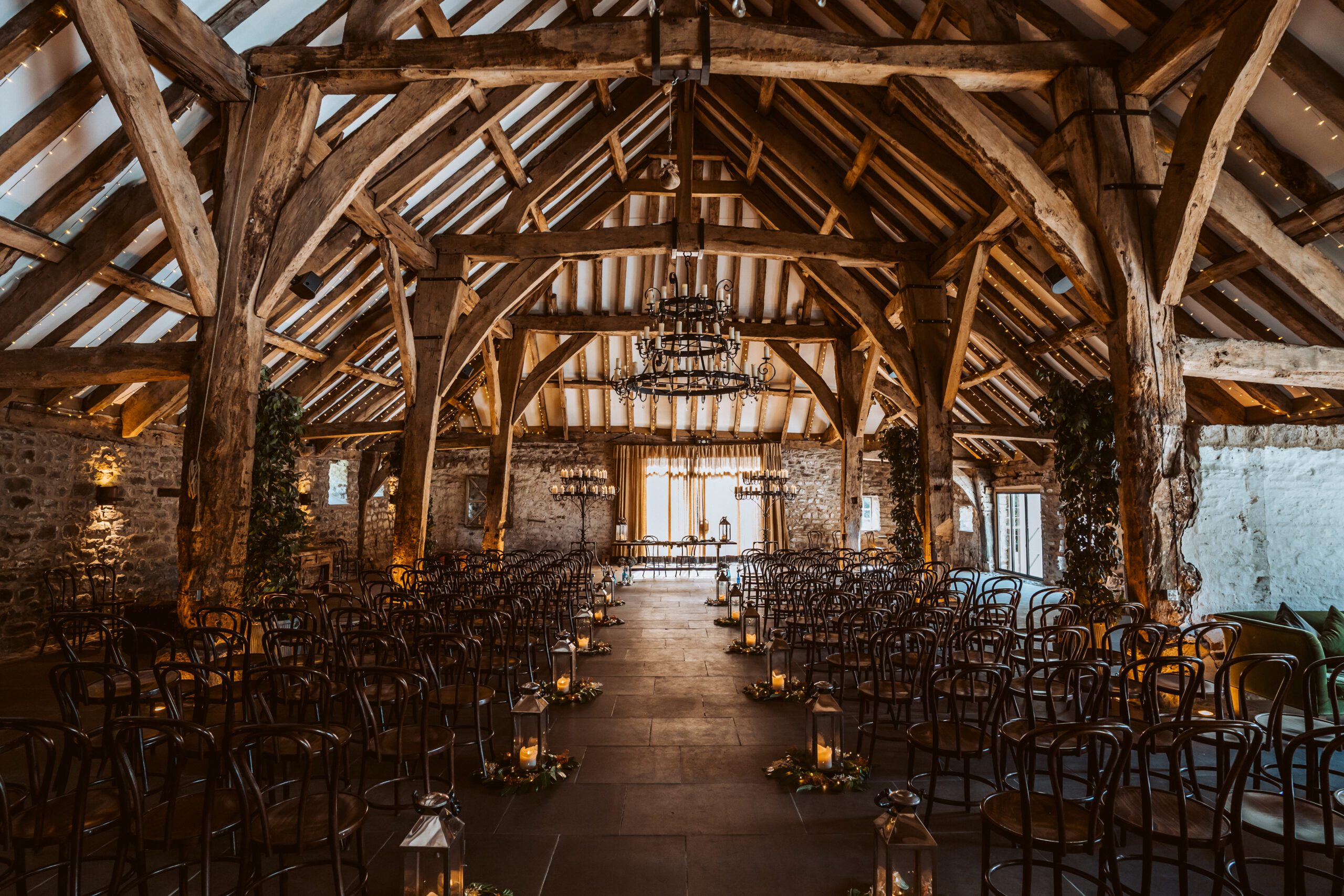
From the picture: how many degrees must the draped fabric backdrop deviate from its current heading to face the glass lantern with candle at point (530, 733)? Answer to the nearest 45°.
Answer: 0° — it already faces it

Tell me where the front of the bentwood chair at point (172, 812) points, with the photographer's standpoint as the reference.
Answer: facing away from the viewer and to the right of the viewer

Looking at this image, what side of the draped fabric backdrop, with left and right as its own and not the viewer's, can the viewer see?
front

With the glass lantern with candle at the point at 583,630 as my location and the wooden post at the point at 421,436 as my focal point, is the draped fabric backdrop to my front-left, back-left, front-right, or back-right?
front-right

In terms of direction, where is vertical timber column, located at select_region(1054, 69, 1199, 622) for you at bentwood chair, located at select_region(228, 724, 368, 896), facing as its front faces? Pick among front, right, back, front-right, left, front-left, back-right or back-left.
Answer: front-right

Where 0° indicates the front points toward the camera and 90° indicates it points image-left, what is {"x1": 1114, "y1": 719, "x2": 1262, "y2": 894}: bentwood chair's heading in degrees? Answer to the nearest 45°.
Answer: approximately 135°

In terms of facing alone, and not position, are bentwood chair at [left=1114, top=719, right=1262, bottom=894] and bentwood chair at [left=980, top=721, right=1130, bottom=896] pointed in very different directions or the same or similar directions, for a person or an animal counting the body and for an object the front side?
same or similar directions

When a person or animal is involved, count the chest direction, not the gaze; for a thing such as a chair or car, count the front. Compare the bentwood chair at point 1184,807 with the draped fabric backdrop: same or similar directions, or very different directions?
very different directions

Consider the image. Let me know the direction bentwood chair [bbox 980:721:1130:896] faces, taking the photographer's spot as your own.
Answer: facing away from the viewer and to the left of the viewer

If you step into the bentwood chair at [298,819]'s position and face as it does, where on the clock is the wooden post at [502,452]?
The wooden post is roughly at 11 o'clock from the bentwood chair.

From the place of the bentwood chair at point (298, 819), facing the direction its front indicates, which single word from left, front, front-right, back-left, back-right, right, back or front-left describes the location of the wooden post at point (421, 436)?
front-left

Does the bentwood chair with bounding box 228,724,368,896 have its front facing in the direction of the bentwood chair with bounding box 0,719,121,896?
no

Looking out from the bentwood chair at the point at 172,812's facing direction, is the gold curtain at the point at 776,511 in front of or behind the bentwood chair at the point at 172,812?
in front

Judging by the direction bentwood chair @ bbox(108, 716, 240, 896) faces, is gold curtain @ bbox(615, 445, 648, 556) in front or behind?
in front

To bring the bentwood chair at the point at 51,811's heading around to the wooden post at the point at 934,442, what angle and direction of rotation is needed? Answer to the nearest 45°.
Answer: approximately 45° to its right

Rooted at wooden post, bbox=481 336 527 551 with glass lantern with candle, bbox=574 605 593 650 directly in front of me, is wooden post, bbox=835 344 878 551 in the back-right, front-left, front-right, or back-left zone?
front-left

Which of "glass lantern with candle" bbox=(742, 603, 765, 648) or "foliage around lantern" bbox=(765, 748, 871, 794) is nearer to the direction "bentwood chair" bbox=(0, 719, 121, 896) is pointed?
the glass lantern with candle

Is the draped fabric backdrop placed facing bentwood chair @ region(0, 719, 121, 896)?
yes

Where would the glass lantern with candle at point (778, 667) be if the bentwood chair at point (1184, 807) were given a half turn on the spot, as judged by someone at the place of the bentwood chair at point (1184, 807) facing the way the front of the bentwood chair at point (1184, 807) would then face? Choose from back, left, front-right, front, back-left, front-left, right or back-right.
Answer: back
